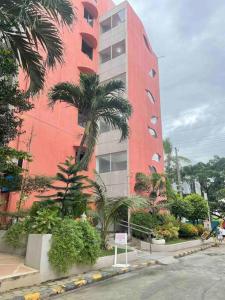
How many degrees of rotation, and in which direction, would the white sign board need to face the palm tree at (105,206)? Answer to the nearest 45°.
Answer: approximately 135° to its right

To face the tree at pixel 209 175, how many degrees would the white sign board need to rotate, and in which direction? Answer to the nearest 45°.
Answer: approximately 135° to its left

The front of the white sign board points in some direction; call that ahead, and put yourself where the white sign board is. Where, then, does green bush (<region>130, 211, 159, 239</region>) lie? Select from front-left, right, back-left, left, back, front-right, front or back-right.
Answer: back

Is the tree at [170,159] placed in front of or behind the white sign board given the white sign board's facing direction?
behind

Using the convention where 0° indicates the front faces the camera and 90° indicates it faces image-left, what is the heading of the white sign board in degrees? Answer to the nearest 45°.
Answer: approximately 0°

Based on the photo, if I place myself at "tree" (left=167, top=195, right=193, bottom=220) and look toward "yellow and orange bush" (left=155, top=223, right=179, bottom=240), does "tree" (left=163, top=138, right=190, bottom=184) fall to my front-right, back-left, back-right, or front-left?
back-right

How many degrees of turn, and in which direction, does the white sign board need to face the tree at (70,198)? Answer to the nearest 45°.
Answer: approximately 90° to its right

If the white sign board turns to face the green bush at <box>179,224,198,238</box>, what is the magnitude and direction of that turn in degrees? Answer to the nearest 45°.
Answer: approximately 135° to its left

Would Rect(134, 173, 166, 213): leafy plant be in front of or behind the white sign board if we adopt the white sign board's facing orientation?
behind

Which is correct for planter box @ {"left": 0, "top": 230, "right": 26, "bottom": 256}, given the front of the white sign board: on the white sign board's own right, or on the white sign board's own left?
on the white sign board's own right
